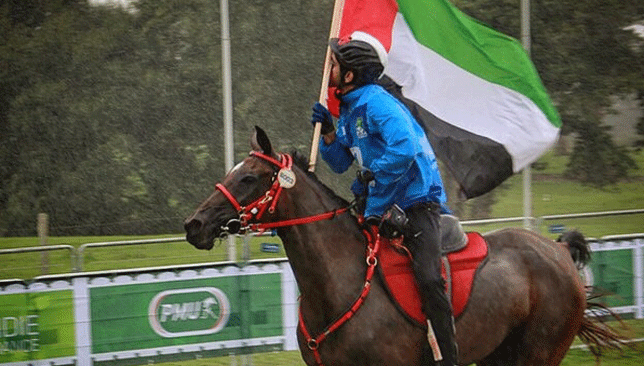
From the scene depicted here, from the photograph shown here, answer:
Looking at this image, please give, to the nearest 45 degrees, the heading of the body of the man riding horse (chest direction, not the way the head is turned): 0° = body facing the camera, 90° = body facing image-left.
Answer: approximately 90°

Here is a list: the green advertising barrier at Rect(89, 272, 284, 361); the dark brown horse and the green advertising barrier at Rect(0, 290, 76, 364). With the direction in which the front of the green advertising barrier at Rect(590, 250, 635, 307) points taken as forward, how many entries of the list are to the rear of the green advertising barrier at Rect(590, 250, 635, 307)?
0

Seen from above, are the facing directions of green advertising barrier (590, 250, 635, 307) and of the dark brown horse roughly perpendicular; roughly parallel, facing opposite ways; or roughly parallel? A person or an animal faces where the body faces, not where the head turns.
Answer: roughly perpendicular

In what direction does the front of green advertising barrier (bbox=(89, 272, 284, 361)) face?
toward the camera

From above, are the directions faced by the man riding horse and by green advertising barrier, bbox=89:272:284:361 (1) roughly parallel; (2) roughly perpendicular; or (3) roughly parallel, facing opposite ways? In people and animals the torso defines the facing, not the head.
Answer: roughly perpendicular

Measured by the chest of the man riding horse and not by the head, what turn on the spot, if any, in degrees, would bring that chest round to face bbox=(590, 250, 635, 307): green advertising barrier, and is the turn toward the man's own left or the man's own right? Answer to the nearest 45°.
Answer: approximately 135° to the man's own right

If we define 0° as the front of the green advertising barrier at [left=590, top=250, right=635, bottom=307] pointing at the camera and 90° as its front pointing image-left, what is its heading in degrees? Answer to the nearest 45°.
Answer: approximately 0°

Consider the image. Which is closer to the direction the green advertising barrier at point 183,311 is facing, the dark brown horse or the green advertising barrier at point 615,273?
the dark brown horse

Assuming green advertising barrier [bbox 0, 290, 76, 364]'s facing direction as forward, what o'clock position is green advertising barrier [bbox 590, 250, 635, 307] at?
green advertising barrier [bbox 590, 250, 635, 307] is roughly at 9 o'clock from green advertising barrier [bbox 0, 290, 76, 364].

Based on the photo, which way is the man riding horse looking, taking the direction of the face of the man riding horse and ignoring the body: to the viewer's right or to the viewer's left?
to the viewer's left

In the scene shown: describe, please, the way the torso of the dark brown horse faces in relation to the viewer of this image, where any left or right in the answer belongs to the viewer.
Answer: facing to the left of the viewer
